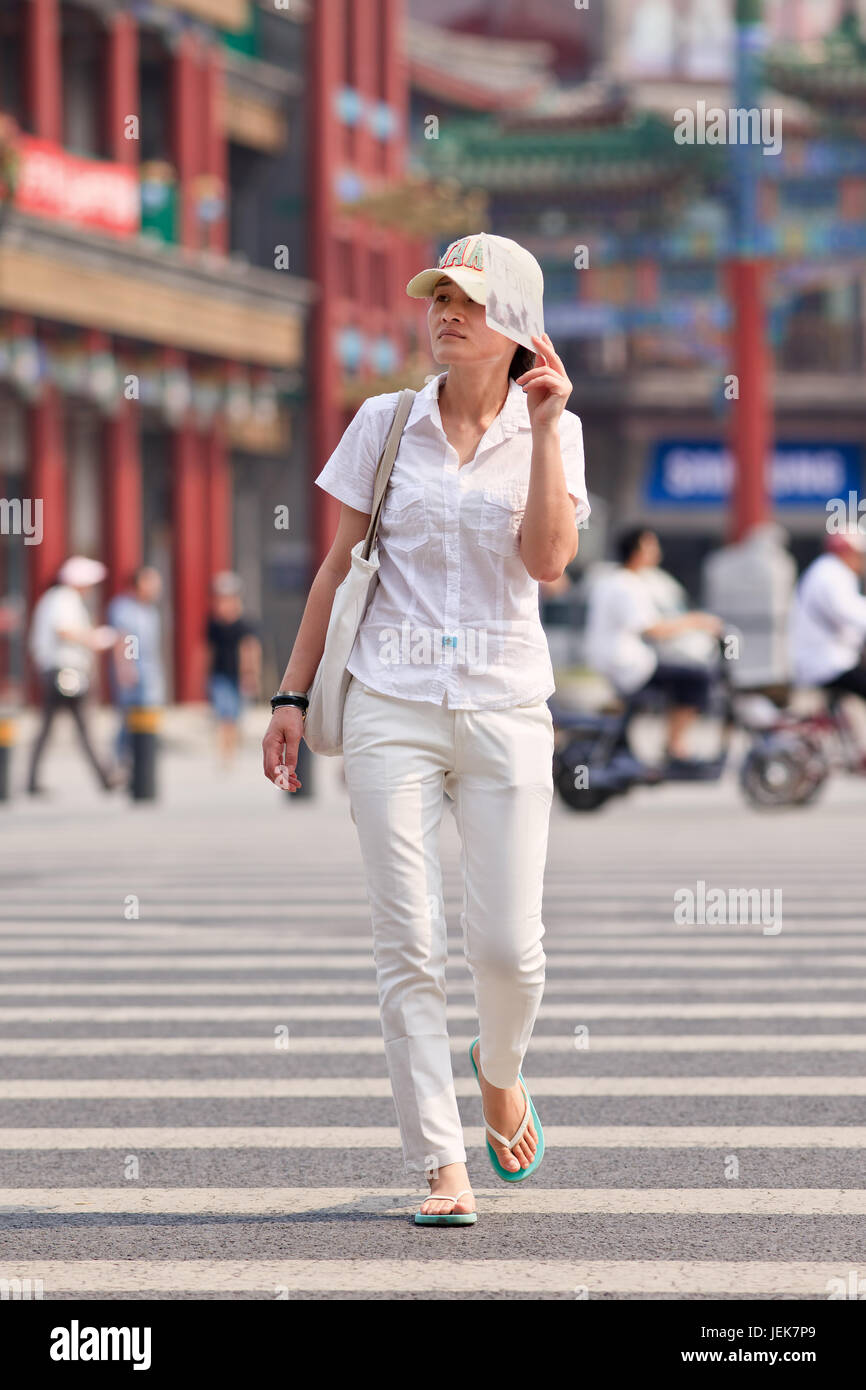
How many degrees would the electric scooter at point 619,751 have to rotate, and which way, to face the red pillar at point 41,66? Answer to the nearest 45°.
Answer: approximately 135° to its left

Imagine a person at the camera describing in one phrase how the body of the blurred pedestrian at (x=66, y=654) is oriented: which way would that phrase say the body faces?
to the viewer's right

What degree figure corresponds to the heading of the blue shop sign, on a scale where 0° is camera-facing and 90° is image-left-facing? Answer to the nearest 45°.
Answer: approximately 0°

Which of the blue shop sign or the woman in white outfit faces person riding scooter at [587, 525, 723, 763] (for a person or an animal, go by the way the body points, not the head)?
the blue shop sign

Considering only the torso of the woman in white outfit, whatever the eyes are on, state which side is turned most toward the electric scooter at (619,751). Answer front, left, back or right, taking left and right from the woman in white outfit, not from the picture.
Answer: back

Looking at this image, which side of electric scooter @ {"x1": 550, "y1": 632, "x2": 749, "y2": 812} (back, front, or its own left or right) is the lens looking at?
right

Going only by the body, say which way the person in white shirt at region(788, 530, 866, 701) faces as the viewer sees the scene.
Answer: to the viewer's right

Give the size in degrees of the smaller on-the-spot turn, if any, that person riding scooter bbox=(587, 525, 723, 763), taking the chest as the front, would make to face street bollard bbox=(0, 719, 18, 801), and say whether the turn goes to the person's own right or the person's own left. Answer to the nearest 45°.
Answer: approximately 180°

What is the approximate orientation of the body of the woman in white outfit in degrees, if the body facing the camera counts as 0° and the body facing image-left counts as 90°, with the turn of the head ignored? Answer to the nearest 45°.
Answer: approximately 0°

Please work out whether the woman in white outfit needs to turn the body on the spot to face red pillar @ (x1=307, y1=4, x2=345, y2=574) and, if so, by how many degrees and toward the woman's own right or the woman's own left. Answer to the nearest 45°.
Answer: approximately 180°

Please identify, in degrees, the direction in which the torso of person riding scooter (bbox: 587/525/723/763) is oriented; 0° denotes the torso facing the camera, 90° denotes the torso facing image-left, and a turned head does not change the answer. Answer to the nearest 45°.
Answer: approximately 270°

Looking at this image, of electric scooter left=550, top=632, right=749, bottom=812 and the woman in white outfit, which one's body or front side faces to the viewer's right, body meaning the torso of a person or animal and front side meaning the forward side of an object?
the electric scooter
